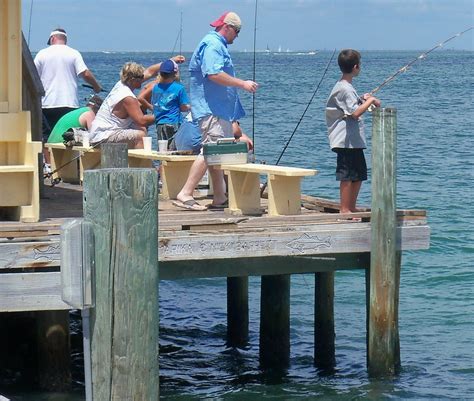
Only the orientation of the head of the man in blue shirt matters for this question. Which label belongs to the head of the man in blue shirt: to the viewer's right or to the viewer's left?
to the viewer's right

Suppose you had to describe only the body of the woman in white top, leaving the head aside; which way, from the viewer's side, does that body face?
to the viewer's right

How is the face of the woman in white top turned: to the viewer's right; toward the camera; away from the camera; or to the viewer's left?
to the viewer's right

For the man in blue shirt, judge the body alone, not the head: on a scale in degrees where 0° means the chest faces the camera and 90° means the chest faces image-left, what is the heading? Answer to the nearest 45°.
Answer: approximately 270°
